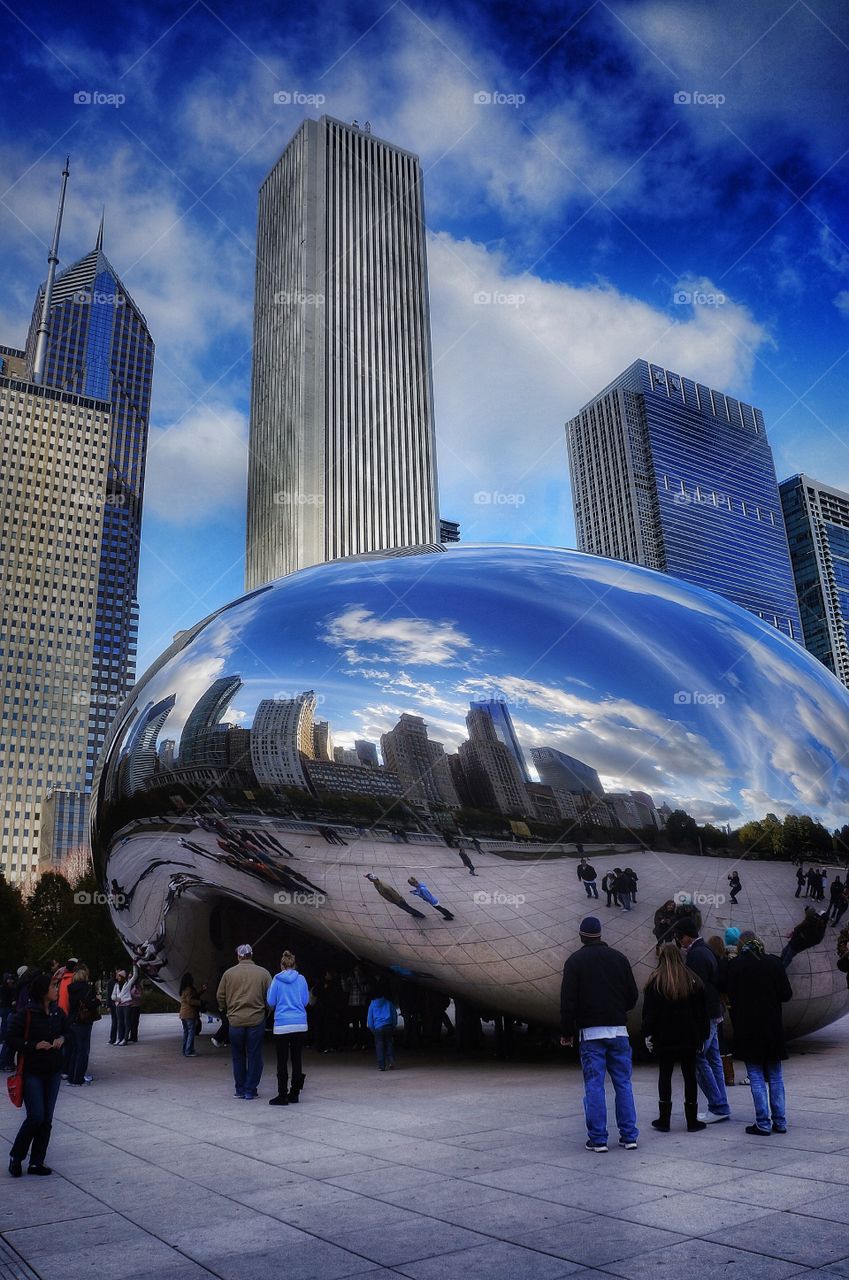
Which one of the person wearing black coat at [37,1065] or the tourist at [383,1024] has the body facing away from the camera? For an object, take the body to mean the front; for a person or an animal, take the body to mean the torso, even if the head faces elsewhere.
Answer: the tourist

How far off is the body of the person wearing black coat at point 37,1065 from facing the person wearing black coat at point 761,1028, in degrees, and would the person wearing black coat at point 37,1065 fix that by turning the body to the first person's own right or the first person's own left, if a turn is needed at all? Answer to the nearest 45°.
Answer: approximately 45° to the first person's own left

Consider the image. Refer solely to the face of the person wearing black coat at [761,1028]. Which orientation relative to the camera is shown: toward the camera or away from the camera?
away from the camera

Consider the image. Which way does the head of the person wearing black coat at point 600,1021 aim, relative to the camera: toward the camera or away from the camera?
away from the camera

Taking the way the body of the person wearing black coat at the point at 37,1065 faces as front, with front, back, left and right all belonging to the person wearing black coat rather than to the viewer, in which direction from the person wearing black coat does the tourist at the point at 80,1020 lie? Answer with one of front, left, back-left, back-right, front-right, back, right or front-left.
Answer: back-left

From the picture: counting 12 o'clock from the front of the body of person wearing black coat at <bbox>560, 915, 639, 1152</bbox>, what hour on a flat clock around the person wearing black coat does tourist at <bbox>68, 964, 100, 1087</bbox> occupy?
The tourist is roughly at 10 o'clock from the person wearing black coat.

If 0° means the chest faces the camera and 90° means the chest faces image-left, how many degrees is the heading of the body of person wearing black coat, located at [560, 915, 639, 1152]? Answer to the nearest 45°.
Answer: approximately 180°

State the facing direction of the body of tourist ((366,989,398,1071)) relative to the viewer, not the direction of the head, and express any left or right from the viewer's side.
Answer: facing away from the viewer

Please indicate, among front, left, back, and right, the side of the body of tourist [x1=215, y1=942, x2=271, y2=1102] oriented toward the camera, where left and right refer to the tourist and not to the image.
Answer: back

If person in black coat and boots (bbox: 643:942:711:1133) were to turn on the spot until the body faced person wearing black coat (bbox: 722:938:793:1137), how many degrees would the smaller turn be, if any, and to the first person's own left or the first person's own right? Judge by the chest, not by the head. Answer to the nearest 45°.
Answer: approximately 90° to the first person's own right

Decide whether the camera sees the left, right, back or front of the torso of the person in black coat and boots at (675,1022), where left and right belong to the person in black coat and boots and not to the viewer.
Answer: back

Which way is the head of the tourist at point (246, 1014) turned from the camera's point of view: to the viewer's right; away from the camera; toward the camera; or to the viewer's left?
away from the camera
